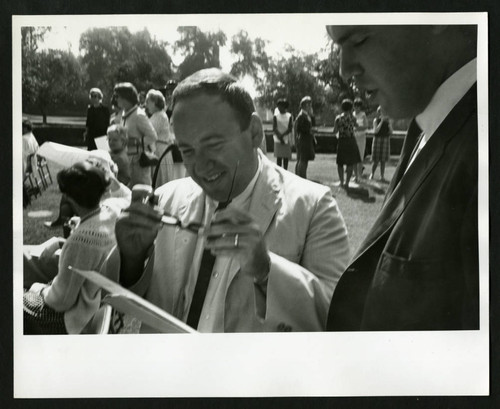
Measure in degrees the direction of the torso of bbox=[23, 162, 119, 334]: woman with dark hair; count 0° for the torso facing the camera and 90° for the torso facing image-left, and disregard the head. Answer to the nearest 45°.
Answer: approximately 135°

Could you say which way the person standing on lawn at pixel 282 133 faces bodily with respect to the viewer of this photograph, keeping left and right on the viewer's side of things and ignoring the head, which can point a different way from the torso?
facing the viewer
